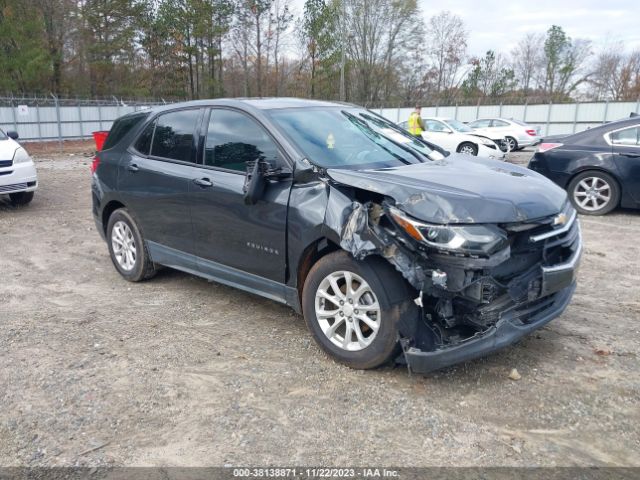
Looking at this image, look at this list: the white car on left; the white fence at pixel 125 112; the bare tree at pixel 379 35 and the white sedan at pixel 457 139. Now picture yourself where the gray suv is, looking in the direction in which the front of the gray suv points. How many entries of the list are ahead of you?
0

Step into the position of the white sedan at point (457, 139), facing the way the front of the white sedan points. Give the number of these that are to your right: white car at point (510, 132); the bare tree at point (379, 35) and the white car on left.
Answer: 1

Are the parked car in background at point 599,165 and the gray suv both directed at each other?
no

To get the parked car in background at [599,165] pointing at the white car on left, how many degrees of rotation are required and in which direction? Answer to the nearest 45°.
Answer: approximately 180°

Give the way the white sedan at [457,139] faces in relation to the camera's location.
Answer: facing the viewer and to the right of the viewer

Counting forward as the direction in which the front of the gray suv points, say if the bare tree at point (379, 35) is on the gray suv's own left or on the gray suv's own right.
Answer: on the gray suv's own left

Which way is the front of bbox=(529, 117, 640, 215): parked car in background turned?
to the viewer's right

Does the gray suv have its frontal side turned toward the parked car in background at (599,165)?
no

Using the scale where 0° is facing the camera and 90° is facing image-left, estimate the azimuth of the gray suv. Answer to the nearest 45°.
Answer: approximately 315°

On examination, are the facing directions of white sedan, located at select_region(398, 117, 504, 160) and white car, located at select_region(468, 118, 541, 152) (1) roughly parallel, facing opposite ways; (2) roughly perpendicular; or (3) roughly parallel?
roughly parallel, facing opposite ways

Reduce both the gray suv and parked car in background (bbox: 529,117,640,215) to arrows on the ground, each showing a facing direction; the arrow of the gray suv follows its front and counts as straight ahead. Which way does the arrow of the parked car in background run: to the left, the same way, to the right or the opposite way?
the same way

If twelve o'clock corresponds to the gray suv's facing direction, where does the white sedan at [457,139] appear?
The white sedan is roughly at 8 o'clock from the gray suv.

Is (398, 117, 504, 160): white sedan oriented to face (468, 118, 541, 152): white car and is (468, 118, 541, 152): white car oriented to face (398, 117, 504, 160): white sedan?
no

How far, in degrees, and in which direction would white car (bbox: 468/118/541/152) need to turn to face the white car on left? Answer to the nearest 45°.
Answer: approximately 90° to its left

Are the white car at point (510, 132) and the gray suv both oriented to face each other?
no

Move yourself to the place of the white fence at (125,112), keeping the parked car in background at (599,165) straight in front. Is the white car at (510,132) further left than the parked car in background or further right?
left

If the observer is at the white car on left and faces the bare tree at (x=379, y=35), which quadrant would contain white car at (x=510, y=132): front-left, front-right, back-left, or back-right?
front-right
